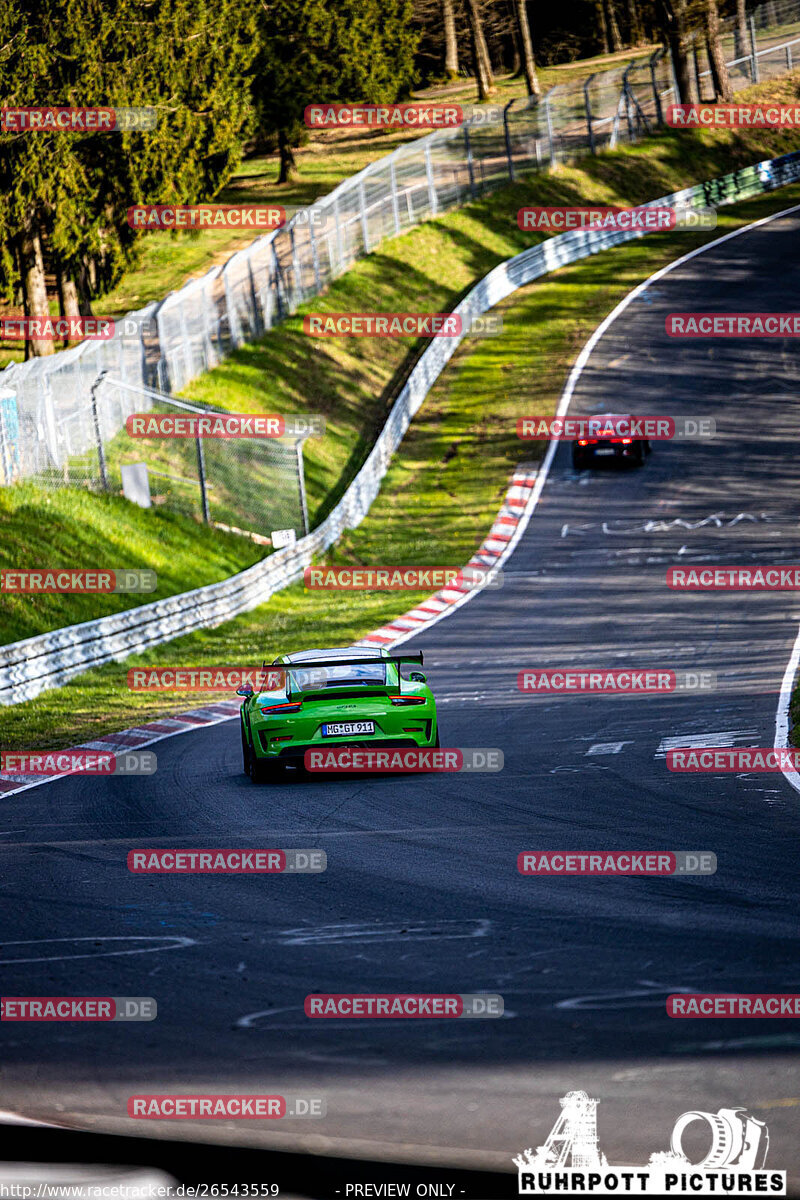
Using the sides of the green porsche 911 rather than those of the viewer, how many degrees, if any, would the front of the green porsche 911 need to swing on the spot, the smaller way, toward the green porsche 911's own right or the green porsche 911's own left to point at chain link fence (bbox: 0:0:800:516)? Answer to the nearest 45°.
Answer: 0° — it already faces it

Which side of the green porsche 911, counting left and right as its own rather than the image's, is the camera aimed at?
back
